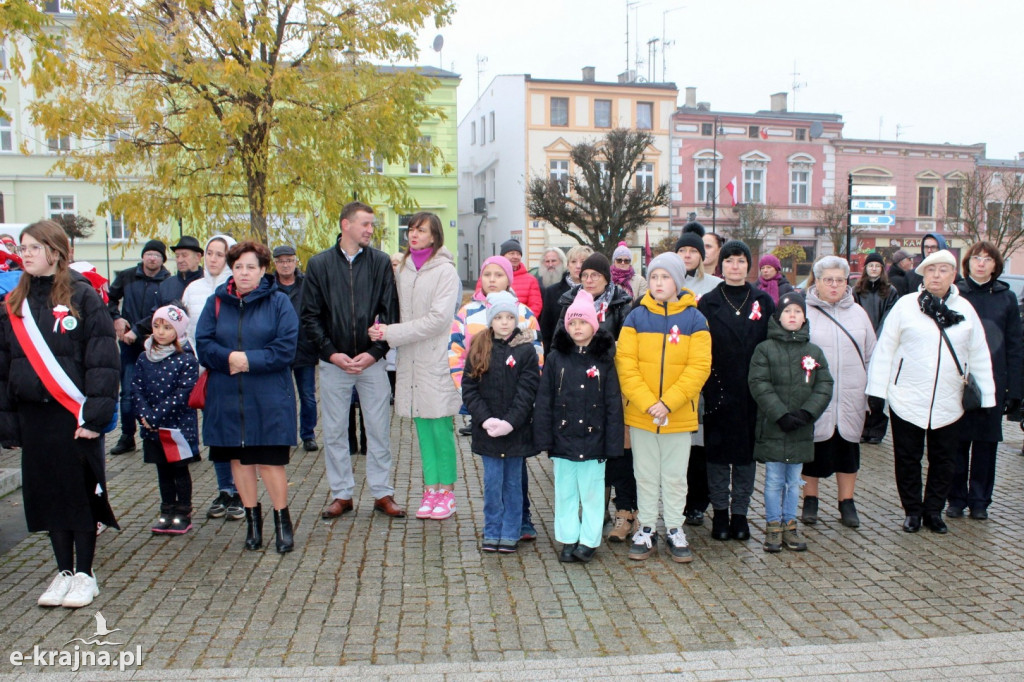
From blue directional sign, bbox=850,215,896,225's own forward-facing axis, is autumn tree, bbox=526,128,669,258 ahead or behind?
behind

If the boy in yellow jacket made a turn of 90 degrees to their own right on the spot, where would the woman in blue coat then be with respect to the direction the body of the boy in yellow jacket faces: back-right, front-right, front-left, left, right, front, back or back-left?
front

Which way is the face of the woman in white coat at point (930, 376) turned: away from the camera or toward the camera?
toward the camera

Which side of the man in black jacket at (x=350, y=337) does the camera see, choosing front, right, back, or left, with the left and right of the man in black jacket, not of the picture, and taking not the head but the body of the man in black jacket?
front

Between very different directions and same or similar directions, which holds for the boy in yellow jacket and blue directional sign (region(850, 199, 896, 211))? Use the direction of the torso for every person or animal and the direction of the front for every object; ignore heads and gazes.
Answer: same or similar directions

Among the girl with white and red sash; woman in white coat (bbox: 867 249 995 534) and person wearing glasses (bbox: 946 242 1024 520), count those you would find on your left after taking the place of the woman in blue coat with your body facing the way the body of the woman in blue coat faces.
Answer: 2

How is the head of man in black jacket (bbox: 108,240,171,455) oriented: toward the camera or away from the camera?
toward the camera

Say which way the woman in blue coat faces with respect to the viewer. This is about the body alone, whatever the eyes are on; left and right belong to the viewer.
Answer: facing the viewer

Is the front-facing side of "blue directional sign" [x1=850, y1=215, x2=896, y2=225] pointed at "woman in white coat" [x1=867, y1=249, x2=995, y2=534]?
yes

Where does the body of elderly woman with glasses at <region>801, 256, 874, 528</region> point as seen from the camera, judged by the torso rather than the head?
toward the camera

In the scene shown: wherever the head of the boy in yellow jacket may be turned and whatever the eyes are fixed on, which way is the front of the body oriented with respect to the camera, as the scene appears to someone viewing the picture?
toward the camera

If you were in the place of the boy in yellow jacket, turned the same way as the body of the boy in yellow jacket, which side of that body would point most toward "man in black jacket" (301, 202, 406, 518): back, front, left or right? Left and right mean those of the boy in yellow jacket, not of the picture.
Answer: right

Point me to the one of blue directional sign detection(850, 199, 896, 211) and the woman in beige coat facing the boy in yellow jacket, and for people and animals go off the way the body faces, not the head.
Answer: the blue directional sign

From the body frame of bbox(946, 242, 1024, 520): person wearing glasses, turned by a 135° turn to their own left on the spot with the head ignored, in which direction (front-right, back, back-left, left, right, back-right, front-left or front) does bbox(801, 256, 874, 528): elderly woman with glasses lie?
back

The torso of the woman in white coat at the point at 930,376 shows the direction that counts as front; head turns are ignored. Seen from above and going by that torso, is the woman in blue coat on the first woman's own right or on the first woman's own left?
on the first woman's own right

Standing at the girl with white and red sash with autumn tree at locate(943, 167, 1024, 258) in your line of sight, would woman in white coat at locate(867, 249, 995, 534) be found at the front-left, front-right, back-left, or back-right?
front-right

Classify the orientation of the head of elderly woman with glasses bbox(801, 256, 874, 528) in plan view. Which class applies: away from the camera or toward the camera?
toward the camera

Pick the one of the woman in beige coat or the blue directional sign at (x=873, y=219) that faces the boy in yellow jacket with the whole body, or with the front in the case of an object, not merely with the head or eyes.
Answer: the blue directional sign
